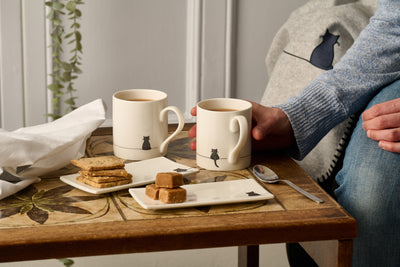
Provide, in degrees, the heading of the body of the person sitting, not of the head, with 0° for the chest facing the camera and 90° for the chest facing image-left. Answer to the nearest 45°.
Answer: approximately 45°
